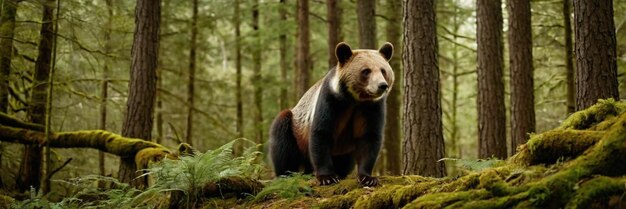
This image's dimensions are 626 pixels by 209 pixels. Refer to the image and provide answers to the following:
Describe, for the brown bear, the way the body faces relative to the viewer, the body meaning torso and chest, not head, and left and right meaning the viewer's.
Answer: facing the viewer and to the right of the viewer

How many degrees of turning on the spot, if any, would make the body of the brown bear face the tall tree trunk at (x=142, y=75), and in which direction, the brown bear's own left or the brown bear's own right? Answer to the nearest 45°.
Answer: approximately 180°

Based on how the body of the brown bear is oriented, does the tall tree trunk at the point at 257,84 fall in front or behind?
behind

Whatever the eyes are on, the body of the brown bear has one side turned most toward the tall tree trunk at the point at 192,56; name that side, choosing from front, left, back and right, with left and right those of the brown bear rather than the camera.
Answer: back

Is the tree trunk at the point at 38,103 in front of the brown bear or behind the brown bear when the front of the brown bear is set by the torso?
behind

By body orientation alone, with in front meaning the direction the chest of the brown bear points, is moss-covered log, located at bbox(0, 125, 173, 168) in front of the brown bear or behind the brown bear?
behind

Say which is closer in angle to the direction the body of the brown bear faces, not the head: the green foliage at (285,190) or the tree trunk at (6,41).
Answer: the green foliage

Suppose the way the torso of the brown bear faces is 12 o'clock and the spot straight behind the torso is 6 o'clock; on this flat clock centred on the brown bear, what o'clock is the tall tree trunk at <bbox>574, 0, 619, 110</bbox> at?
The tall tree trunk is roughly at 10 o'clock from the brown bear.
